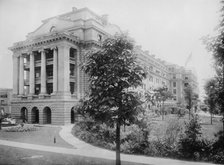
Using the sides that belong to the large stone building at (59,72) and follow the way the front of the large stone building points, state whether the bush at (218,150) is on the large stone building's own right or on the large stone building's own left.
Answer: on the large stone building's own left

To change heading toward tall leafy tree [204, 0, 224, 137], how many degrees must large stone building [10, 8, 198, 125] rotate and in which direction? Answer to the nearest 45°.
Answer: approximately 45° to its left

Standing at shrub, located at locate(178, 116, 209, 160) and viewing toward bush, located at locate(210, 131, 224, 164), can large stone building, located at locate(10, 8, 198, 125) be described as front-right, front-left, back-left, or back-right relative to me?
back-left

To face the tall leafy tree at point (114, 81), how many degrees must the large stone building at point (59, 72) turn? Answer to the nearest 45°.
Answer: approximately 45° to its left

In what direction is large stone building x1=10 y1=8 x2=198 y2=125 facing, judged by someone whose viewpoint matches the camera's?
facing the viewer and to the left of the viewer
